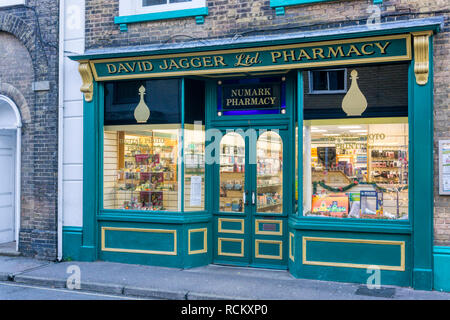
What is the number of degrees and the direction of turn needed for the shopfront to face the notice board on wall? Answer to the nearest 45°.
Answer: approximately 90° to its left

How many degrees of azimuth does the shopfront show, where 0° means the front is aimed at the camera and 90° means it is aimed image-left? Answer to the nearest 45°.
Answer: approximately 45°
